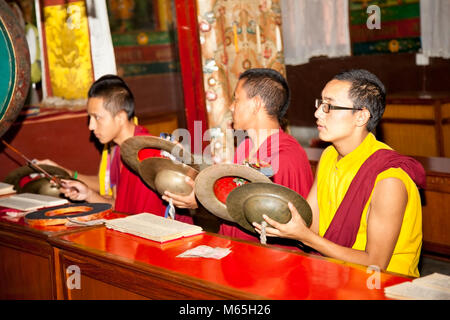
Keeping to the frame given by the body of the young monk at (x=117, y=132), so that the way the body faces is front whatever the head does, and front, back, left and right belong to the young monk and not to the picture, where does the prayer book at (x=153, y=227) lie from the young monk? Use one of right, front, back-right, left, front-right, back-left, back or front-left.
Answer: left

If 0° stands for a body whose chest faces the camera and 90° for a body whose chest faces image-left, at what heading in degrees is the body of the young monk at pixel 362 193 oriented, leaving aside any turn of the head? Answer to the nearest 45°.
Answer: approximately 45°

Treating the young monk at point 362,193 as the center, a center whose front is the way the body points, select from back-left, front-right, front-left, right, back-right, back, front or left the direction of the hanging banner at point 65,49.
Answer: right

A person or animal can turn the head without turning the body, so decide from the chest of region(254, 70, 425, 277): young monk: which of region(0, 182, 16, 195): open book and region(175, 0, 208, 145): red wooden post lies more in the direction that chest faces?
the open book

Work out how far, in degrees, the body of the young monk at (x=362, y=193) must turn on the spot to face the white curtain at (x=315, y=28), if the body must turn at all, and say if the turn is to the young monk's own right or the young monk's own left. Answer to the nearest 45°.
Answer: approximately 135° to the young monk's own right

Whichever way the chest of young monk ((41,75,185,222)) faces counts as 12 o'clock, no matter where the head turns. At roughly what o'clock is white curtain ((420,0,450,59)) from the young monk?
The white curtain is roughly at 5 o'clock from the young monk.

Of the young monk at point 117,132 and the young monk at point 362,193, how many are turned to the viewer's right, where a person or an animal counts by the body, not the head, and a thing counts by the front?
0

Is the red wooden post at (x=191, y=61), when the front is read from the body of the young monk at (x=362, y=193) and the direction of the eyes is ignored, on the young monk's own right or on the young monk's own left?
on the young monk's own right

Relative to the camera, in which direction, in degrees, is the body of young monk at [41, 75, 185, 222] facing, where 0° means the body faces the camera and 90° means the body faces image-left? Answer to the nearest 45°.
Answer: approximately 90°
